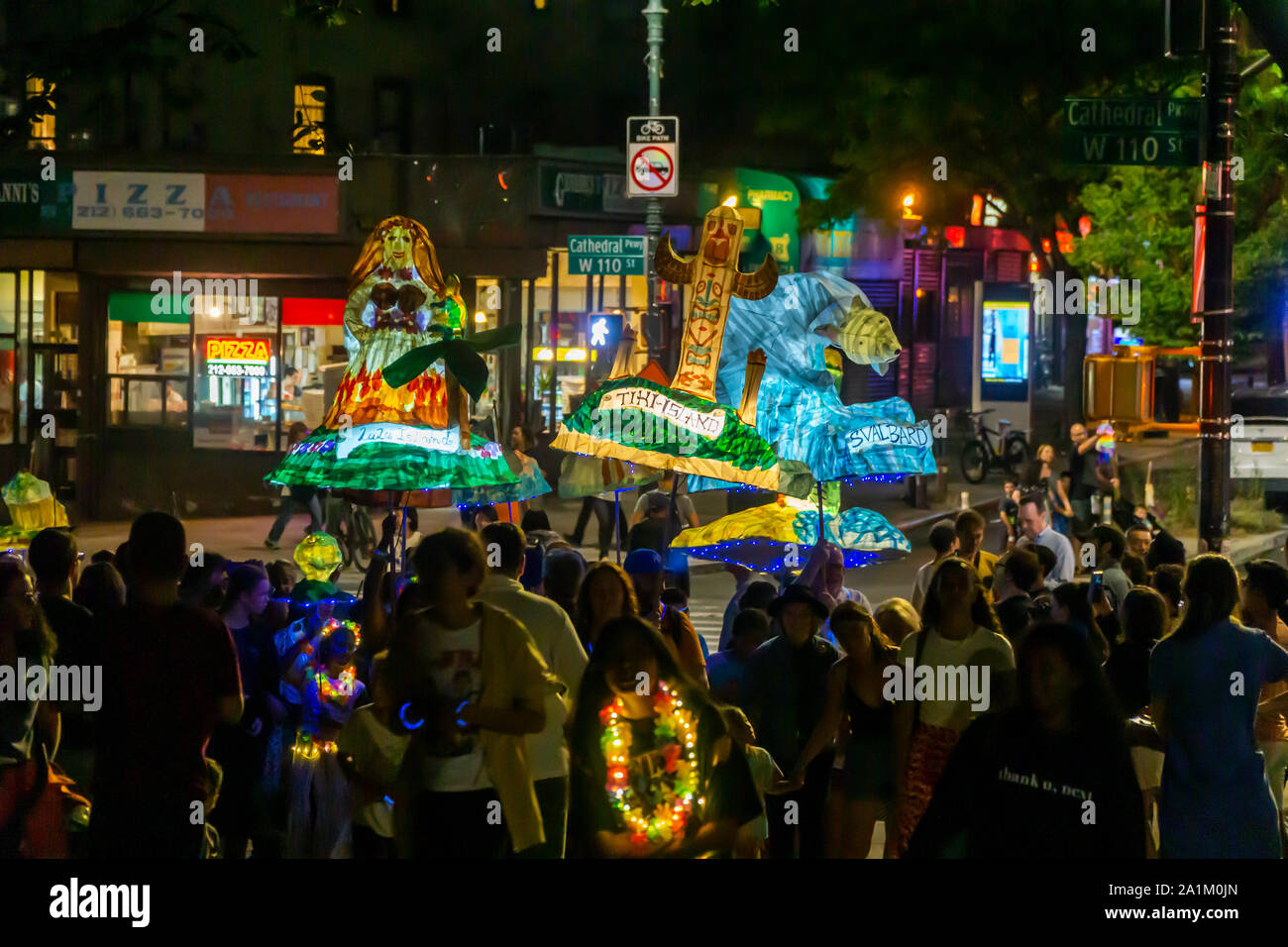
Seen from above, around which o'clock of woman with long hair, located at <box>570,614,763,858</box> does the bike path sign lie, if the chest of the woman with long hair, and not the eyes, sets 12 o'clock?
The bike path sign is roughly at 6 o'clock from the woman with long hair.

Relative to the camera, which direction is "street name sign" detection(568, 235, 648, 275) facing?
toward the camera

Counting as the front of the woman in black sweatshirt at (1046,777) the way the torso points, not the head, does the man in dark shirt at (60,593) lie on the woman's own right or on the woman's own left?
on the woman's own right

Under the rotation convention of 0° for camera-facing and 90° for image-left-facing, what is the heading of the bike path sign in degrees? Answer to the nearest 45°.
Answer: approximately 0°

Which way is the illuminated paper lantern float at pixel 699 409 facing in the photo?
toward the camera

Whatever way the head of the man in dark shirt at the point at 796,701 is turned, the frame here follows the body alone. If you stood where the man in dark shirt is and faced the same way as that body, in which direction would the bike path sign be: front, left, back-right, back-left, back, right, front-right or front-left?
back

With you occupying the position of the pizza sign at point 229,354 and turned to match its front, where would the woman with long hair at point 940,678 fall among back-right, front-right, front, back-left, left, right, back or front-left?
front

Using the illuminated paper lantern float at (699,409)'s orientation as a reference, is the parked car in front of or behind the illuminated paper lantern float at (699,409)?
behind

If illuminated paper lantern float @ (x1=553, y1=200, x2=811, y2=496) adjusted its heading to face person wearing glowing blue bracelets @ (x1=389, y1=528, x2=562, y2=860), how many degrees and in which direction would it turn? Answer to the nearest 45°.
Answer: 0° — it already faces them

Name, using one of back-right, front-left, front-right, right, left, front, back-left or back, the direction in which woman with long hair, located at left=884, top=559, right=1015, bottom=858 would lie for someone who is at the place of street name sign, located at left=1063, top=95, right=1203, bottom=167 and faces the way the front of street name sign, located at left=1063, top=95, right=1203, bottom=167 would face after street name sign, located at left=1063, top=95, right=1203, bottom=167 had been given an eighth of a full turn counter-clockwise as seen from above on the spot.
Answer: front-right
